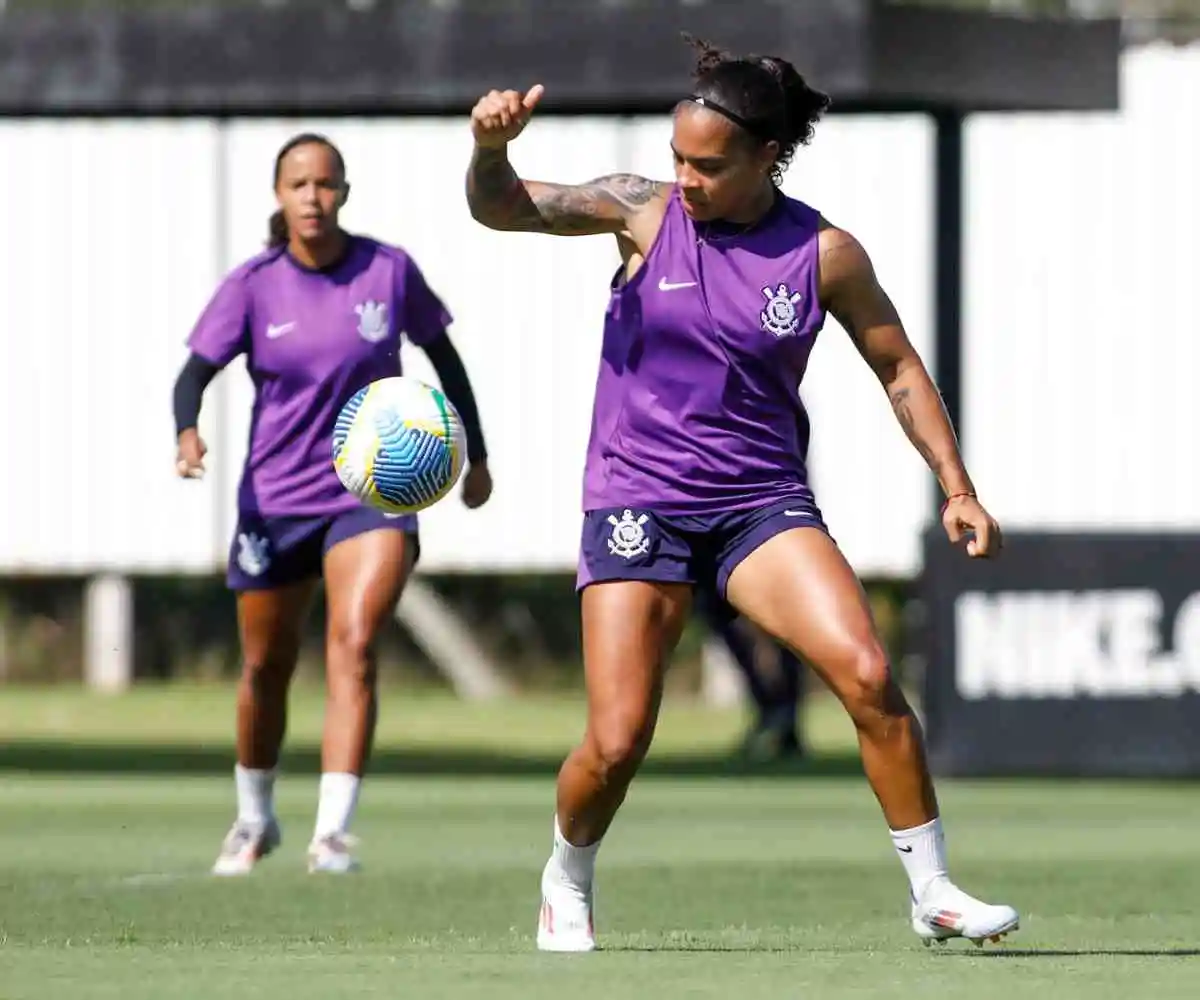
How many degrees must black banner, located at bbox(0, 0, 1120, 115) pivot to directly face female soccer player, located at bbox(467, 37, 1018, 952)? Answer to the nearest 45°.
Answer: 0° — it already faces them

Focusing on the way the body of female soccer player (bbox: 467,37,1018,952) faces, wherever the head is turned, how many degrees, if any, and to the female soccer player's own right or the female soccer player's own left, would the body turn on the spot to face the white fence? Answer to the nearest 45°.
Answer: approximately 180°

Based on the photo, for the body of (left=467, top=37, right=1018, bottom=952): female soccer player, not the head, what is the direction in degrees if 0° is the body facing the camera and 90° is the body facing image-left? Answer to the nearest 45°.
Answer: approximately 0°

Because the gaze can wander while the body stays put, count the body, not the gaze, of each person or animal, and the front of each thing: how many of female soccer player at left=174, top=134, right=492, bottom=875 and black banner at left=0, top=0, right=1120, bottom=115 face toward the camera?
2

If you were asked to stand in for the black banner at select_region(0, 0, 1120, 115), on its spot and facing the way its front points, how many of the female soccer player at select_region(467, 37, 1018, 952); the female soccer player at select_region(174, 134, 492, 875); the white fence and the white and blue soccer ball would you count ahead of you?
3

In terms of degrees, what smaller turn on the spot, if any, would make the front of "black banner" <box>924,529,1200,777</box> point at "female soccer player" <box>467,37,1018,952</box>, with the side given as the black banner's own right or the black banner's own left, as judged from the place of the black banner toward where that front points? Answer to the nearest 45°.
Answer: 0° — it already faces them
